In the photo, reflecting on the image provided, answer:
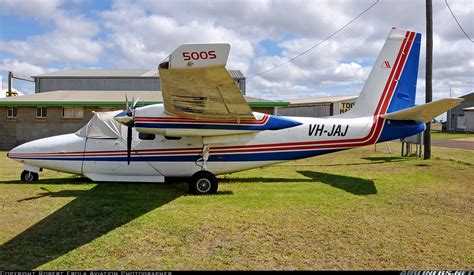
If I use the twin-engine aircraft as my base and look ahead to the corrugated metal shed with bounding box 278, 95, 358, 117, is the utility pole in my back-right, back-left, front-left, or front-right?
front-right

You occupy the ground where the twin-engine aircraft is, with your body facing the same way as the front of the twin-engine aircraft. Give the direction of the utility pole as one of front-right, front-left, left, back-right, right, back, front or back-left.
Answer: back-right

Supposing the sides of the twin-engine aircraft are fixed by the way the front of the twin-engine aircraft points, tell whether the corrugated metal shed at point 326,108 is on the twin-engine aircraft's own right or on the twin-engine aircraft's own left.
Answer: on the twin-engine aircraft's own right

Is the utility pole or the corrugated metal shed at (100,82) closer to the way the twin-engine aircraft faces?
the corrugated metal shed

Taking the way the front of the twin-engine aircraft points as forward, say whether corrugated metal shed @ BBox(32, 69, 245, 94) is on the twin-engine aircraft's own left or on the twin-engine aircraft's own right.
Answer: on the twin-engine aircraft's own right

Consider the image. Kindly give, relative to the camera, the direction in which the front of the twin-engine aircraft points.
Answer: facing to the left of the viewer

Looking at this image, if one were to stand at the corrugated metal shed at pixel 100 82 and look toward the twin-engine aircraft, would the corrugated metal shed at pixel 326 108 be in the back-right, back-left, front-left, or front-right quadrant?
front-left
